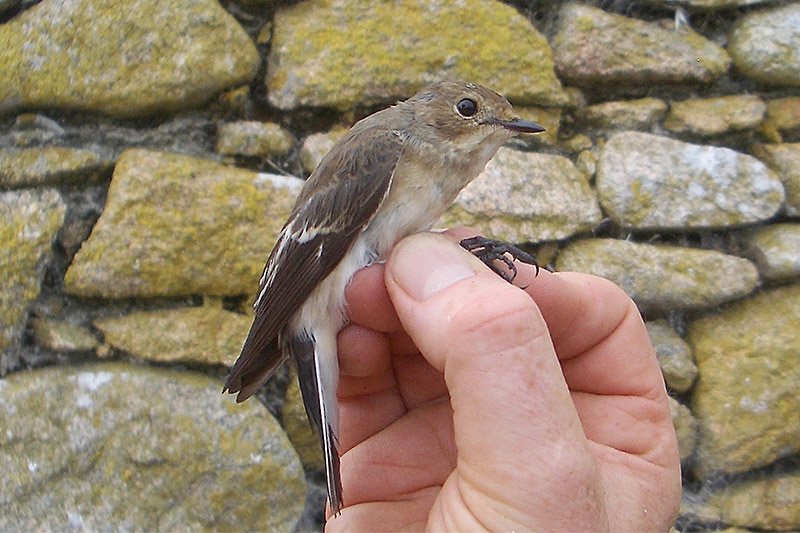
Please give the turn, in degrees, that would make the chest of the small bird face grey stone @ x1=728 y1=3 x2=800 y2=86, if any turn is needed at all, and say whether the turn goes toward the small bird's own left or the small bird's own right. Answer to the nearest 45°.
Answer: approximately 45° to the small bird's own left

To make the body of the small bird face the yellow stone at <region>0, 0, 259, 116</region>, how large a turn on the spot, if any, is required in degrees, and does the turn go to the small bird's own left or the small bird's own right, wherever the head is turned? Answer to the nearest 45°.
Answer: approximately 135° to the small bird's own left

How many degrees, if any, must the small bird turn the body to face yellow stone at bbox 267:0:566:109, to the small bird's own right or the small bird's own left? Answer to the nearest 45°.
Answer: approximately 90° to the small bird's own left

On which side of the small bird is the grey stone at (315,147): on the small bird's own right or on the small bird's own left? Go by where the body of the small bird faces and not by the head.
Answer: on the small bird's own left

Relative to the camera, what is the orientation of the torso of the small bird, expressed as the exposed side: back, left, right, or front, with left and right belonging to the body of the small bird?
right
